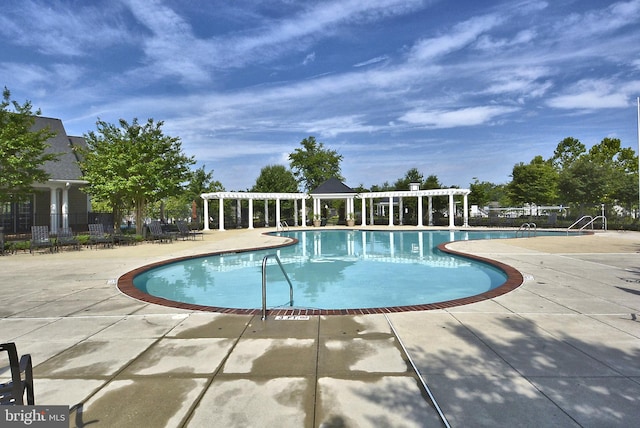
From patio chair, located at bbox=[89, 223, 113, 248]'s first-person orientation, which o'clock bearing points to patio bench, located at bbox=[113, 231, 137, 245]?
patio bench, located at bbox=[113, 231, 137, 245] is roughly at 9 o'clock from patio chair, located at bbox=[89, 223, 113, 248].

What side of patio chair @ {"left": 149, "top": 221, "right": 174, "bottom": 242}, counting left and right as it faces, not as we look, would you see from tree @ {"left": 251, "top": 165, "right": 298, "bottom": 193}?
left

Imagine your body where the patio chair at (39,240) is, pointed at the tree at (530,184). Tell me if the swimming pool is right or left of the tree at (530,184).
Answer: right

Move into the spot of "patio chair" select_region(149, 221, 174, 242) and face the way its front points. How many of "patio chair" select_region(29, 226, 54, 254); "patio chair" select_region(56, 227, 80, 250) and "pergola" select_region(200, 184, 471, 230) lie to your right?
2

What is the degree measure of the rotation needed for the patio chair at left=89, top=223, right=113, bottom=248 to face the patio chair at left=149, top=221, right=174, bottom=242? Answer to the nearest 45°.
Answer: approximately 90° to its left

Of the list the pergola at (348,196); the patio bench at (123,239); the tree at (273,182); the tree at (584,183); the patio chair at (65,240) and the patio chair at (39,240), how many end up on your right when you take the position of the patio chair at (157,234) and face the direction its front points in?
3

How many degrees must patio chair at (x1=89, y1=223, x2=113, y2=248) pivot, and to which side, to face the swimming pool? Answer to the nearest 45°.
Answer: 0° — it already faces it

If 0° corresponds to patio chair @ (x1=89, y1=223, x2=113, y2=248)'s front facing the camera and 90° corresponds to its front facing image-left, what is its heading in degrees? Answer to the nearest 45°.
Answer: approximately 315°

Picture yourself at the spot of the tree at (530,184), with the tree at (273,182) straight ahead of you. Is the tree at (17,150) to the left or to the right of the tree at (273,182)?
left

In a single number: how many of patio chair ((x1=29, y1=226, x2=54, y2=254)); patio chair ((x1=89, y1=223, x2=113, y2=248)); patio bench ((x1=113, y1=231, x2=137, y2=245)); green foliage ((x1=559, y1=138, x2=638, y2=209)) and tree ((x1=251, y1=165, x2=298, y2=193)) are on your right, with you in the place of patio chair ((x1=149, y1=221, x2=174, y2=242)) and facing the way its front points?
3

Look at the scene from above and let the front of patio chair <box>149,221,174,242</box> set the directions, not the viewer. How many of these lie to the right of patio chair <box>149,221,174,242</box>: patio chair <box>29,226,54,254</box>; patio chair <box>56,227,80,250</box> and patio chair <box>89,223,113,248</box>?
3

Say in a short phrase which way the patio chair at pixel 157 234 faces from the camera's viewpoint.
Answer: facing the viewer and to the right of the viewer

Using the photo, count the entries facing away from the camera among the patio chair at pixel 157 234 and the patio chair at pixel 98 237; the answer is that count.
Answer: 0

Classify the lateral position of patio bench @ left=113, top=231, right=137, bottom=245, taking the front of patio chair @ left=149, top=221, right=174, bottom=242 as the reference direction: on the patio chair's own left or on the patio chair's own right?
on the patio chair's own right
